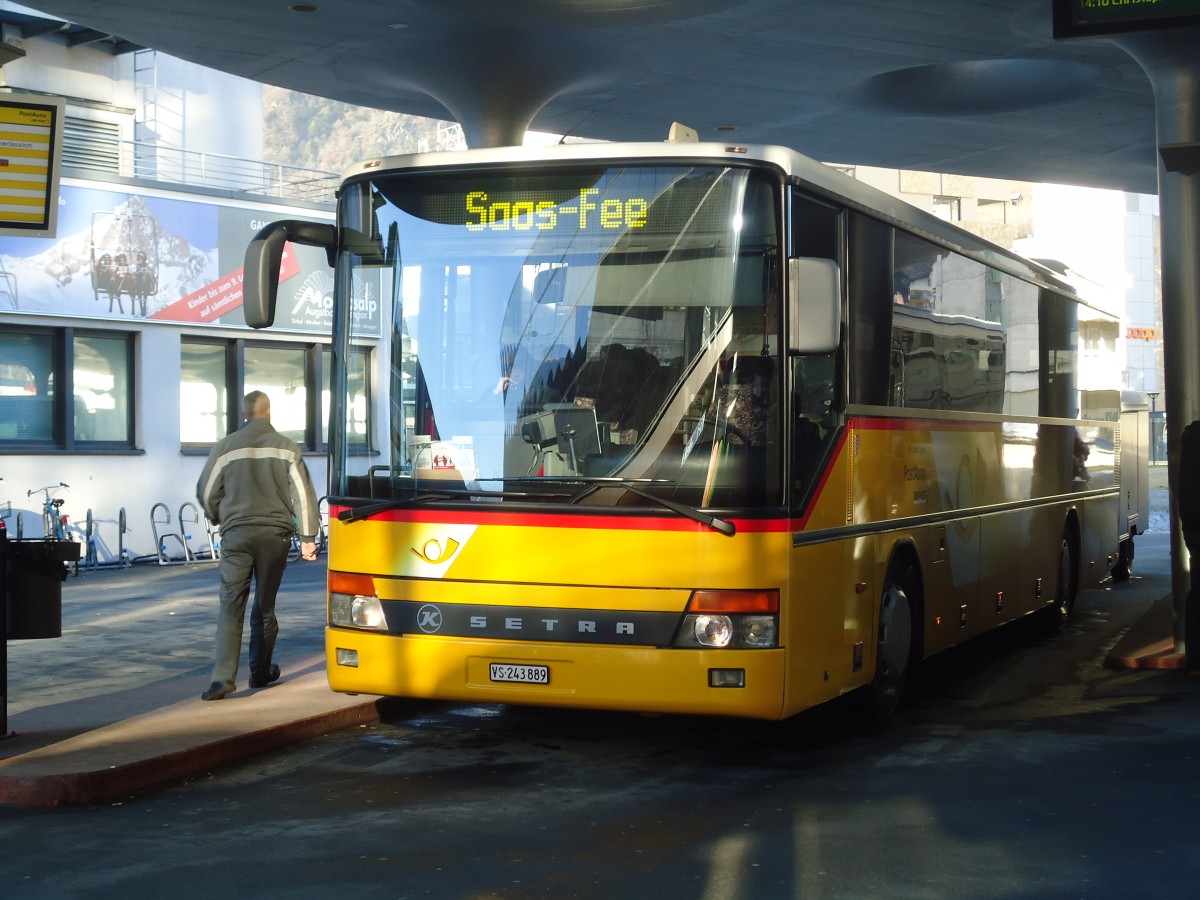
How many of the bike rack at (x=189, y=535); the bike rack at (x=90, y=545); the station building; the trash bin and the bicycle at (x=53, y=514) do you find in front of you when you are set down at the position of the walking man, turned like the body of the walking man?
4

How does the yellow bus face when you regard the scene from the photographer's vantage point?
facing the viewer and to the left of the viewer

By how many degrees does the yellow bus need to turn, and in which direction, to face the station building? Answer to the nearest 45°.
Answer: approximately 90° to its right

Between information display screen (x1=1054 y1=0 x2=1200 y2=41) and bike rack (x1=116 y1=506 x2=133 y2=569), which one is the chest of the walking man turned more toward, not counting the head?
the bike rack

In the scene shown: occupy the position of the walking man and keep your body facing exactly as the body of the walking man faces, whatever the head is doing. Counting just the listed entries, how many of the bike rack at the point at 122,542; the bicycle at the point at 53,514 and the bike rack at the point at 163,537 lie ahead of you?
3

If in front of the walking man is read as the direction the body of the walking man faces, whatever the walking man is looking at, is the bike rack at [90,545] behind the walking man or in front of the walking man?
in front

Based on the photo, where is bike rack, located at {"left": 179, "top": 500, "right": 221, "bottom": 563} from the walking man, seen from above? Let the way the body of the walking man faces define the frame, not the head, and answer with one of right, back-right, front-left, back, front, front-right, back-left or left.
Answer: front

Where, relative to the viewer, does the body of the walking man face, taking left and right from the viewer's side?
facing away from the viewer

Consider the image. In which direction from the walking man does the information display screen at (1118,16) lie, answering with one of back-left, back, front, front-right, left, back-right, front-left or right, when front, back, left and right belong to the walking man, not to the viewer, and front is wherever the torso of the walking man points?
right

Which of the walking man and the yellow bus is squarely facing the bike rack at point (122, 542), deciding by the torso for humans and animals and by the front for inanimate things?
the walking man

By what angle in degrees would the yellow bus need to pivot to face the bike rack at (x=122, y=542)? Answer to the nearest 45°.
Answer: approximately 90° to its right

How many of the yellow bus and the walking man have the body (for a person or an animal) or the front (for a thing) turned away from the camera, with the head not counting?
1

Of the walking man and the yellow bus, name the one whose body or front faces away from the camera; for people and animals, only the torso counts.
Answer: the walking man

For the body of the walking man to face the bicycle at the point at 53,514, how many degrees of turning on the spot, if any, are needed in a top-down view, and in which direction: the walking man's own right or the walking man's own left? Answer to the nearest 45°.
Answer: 0° — they already face it

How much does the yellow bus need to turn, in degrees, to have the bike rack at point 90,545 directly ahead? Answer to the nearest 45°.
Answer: approximately 90° to its right
